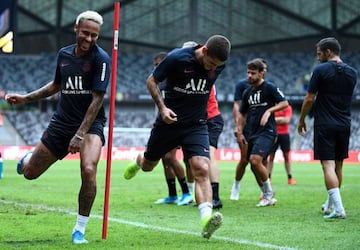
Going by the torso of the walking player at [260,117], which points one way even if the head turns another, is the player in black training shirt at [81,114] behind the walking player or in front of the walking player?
in front

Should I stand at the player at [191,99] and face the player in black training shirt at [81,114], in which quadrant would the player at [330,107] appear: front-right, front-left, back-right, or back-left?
back-right

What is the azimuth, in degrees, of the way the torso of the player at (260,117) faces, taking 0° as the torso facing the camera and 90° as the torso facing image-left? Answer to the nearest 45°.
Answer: approximately 45°

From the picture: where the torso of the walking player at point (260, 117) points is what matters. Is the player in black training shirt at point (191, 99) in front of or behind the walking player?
in front

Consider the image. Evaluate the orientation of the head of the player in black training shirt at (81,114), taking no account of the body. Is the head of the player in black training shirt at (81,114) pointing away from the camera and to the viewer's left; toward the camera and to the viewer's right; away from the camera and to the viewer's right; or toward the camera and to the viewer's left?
toward the camera and to the viewer's right
